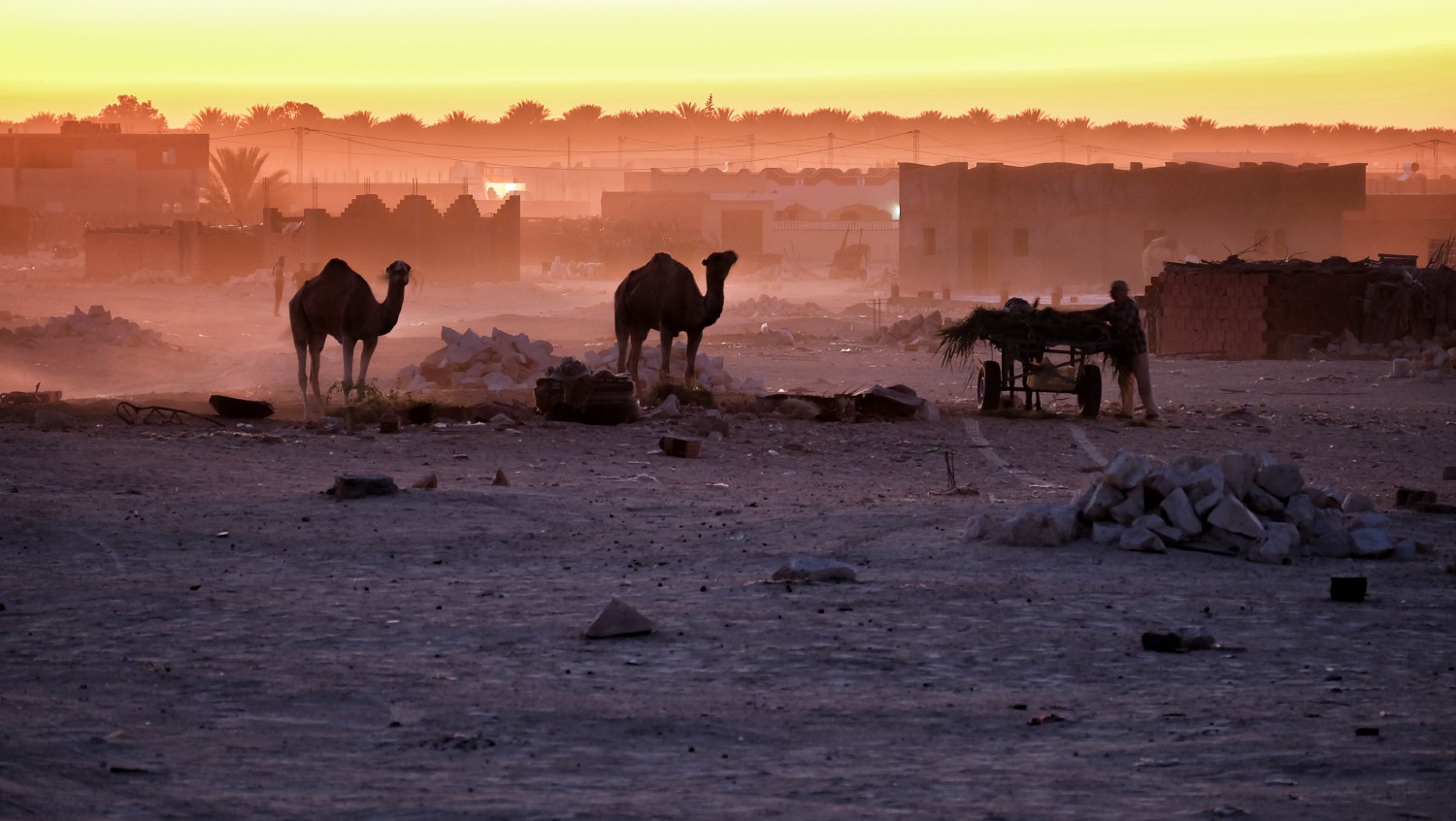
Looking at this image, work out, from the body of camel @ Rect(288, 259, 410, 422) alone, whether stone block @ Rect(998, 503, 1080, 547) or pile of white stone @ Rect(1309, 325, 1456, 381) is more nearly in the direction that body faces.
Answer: the pile of white stone

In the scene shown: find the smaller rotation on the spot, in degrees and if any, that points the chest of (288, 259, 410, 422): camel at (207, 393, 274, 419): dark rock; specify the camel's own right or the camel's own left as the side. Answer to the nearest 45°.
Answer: approximately 180°

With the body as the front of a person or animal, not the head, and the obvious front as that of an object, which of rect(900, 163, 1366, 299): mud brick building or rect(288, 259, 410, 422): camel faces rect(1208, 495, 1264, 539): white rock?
the mud brick building

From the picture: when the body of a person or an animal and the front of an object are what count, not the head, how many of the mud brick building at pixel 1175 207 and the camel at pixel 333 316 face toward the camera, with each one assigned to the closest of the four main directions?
1

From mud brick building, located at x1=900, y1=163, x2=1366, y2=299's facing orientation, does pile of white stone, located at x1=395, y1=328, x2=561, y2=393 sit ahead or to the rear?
ahead

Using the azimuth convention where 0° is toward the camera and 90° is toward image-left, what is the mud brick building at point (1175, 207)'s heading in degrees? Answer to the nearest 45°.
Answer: approximately 0°

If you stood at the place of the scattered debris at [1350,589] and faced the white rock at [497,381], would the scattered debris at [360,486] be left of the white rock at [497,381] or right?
left

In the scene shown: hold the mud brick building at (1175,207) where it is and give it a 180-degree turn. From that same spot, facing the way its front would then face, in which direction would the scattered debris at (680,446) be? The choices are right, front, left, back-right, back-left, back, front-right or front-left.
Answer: back

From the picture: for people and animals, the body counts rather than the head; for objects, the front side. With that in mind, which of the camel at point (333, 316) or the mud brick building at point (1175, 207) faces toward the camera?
the mud brick building

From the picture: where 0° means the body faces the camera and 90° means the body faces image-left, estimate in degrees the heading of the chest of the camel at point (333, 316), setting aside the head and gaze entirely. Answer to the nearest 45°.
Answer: approximately 225°

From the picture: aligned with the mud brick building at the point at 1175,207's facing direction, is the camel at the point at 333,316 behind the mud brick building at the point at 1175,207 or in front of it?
in front

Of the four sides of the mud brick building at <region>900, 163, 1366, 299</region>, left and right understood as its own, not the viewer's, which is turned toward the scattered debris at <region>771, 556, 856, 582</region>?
front

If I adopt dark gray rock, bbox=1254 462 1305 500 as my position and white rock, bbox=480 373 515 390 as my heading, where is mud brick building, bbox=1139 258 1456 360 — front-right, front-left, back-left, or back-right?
front-right
